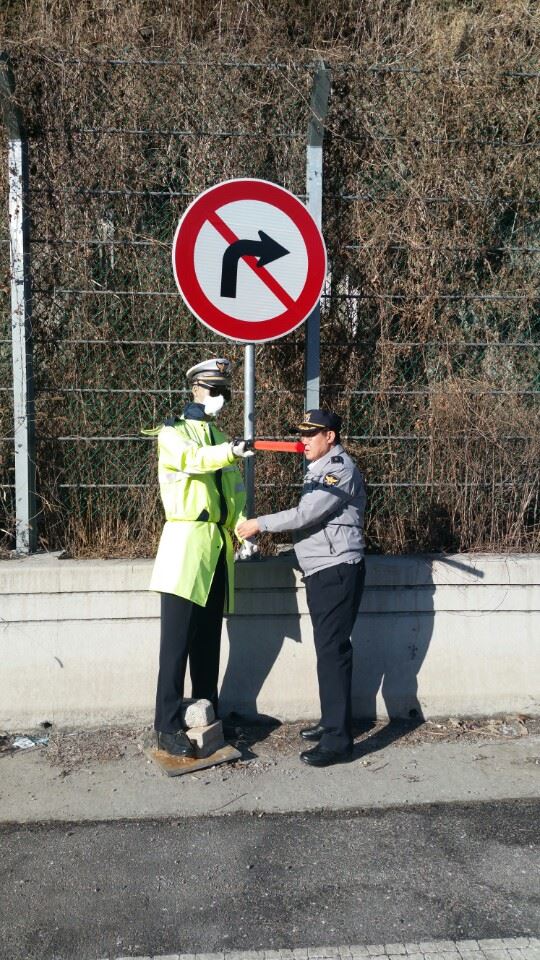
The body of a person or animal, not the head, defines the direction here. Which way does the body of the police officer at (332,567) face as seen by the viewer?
to the viewer's left

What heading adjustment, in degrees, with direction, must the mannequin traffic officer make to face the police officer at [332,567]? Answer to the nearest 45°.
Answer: approximately 45° to its left

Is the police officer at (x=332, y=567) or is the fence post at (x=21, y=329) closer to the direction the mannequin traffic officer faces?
the police officer

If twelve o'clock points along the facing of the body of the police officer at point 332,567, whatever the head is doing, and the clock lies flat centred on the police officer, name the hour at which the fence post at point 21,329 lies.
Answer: The fence post is roughly at 1 o'clock from the police officer.

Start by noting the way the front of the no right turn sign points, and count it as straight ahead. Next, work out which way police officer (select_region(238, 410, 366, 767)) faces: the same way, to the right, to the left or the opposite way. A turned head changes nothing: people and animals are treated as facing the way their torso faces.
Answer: to the right

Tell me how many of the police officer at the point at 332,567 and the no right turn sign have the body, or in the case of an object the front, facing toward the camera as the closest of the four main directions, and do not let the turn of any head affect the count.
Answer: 1

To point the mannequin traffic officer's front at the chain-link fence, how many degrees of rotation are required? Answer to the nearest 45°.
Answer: approximately 90° to its left
